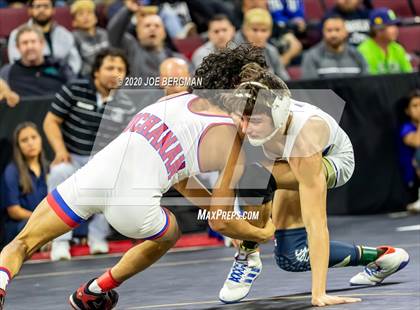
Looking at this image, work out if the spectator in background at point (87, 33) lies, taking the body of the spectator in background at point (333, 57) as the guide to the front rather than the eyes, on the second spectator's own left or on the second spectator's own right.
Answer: on the second spectator's own right

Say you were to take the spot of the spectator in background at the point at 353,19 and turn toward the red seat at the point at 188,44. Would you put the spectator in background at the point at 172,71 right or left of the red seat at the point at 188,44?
left

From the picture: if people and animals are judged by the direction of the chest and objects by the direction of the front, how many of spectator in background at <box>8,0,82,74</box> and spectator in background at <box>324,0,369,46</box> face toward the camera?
2

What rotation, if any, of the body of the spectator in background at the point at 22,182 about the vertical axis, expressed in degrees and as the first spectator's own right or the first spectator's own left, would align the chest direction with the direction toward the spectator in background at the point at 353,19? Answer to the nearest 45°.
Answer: approximately 90° to the first spectator's own left

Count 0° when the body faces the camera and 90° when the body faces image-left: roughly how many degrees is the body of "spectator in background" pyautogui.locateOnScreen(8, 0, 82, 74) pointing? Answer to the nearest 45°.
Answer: approximately 0°

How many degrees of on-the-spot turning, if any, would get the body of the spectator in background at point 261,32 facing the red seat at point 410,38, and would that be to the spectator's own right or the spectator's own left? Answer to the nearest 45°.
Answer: approximately 135° to the spectator's own left

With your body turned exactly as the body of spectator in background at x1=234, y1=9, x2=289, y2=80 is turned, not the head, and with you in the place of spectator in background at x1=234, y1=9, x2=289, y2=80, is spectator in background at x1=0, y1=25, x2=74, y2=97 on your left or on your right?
on your right
